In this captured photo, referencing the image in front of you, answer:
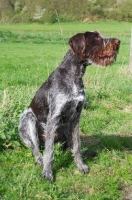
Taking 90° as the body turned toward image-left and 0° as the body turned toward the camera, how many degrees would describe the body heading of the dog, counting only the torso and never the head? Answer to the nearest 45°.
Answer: approximately 315°
